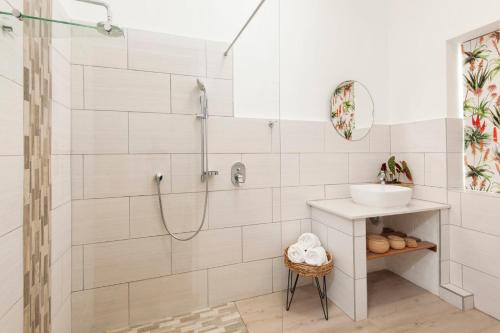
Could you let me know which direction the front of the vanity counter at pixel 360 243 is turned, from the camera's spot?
facing the viewer and to the right of the viewer

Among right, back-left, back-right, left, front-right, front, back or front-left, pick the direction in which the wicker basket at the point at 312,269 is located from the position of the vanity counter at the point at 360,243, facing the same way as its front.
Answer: right

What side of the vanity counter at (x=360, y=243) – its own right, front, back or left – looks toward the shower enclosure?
right

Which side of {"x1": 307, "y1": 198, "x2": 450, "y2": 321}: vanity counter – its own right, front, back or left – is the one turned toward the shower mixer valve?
right

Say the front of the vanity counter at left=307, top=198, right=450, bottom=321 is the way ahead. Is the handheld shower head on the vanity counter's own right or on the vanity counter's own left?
on the vanity counter's own right
